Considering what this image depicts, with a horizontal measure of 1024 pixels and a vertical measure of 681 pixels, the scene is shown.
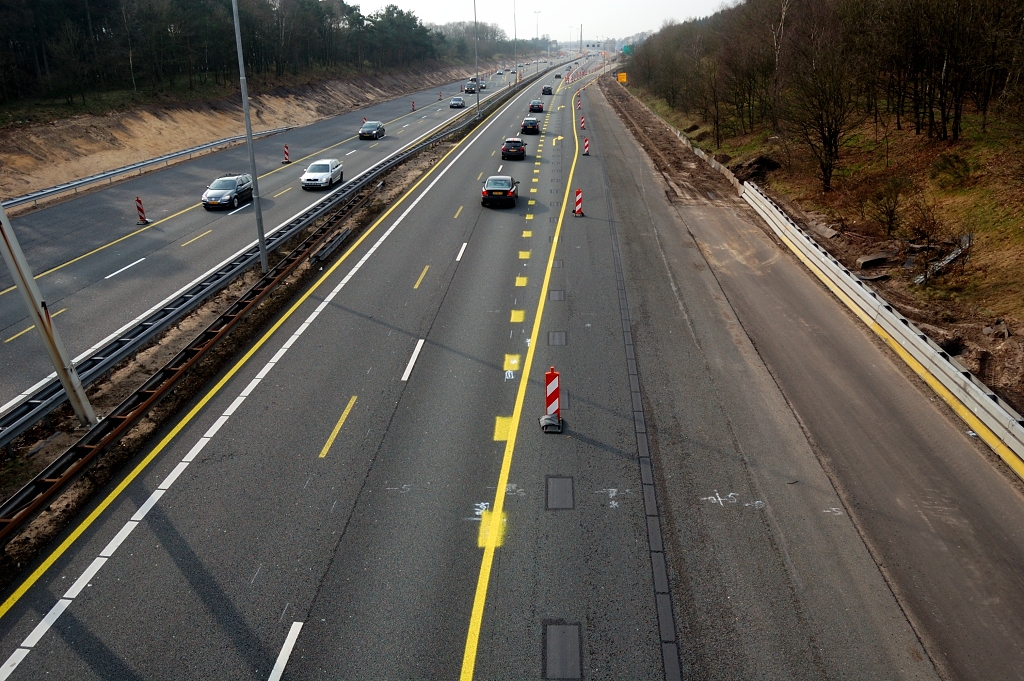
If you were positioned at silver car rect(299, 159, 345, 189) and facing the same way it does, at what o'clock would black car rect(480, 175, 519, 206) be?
The black car is roughly at 9 o'clock from the silver car.

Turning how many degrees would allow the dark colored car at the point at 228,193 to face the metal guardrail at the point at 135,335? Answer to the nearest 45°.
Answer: approximately 45° to its left

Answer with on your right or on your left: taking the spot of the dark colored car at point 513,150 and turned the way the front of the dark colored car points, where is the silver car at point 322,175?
on your left

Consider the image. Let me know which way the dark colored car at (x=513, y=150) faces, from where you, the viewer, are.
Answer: facing away from the viewer

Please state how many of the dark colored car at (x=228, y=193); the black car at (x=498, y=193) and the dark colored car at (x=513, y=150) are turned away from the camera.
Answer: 2

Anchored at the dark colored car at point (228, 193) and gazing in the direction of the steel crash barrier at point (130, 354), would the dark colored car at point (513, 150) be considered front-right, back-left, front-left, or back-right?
back-left

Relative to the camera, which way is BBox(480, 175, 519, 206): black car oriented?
away from the camera

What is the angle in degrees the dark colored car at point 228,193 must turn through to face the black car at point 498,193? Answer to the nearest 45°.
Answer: approximately 90° to its left

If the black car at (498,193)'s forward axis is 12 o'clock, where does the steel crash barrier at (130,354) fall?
The steel crash barrier is roughly at 7 o'clock from the black car.

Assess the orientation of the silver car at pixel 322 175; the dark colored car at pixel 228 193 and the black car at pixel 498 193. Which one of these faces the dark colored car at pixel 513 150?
the black car

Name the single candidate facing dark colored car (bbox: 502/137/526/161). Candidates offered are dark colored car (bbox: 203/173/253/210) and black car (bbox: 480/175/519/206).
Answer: the black car
